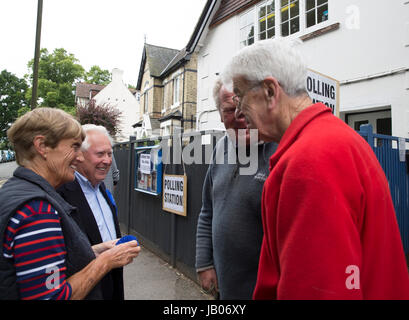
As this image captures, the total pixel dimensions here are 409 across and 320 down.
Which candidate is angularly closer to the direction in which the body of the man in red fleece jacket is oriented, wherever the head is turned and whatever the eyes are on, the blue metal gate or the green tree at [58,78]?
the green tree

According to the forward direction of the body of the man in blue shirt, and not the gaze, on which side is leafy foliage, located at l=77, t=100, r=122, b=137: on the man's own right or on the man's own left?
on the man's own left

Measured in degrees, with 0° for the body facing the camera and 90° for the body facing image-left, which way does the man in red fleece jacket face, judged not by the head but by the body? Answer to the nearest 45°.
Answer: approximately 90°

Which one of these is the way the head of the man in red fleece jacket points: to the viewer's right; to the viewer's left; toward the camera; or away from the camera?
to the viewer's left

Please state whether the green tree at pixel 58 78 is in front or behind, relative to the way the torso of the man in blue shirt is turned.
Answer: behind

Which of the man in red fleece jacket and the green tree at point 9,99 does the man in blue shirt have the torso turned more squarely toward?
the man in red fleece jacket

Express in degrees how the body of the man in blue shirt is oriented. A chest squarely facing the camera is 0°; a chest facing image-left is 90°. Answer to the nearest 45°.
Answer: approximately 315°

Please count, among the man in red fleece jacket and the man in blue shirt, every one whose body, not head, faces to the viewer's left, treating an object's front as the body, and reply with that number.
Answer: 1

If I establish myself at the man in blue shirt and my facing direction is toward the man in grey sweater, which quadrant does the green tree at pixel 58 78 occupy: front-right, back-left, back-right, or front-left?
back-left

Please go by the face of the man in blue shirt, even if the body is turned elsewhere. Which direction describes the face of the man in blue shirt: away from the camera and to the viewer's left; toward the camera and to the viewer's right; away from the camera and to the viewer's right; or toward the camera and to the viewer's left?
toward the camera and to the viewer's right

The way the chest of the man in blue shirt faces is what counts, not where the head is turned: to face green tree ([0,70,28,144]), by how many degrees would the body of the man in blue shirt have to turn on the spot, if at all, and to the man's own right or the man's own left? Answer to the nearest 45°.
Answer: approximately 135° to the man's own left

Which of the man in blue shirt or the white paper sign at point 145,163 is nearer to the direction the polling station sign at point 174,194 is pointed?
the man in blue shirt

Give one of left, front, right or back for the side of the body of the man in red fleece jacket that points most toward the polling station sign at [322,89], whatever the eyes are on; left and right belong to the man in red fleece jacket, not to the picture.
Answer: right

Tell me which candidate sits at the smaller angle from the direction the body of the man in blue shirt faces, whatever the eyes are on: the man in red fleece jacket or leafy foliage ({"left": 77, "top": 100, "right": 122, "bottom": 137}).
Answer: the man in red fleece jacket

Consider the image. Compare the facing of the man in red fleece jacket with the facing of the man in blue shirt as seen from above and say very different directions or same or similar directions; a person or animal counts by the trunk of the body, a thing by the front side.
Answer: very different directions
